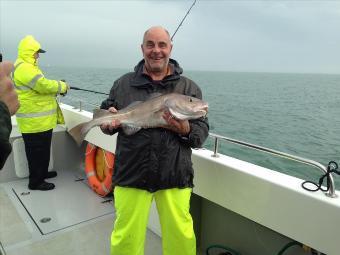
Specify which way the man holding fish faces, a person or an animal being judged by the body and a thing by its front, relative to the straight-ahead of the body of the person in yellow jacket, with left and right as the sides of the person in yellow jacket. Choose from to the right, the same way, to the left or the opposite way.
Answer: to the right

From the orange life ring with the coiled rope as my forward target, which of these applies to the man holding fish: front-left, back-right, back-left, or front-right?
front-right

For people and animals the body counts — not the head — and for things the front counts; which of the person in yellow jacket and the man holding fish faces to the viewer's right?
the person in yellow jacket

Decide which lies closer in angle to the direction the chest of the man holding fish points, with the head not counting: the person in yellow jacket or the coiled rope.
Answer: the coiled rope

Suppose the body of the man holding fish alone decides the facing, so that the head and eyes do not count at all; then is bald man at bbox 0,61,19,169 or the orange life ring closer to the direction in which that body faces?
the bald man

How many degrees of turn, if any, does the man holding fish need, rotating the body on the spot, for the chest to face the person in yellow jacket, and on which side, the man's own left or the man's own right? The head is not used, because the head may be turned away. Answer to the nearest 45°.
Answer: approximately 135° to the man's own right

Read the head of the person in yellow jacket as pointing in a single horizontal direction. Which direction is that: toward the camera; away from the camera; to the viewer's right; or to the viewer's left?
to the viewer's right

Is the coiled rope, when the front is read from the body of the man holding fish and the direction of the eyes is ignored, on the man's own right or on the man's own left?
on the man's own left

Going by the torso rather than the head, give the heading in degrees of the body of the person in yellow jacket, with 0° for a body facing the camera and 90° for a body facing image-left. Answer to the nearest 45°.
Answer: approximately 270°

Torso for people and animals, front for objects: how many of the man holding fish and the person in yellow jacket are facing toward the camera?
1

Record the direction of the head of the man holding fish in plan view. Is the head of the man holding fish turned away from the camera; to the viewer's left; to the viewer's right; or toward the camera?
toward the camera

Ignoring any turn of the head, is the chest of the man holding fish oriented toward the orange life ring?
no
